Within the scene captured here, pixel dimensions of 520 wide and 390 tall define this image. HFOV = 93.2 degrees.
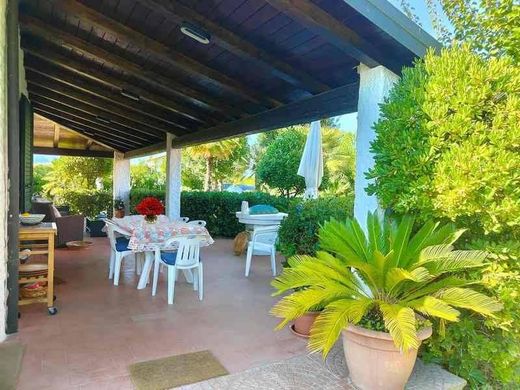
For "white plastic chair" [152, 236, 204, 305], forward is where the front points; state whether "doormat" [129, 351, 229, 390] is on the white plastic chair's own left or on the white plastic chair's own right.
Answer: on the white plastic chair's own left

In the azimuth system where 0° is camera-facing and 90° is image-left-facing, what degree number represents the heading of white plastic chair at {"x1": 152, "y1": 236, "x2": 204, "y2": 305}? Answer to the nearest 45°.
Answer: approximately 135°

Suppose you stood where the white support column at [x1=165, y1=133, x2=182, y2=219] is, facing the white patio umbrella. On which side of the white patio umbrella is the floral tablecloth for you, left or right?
right

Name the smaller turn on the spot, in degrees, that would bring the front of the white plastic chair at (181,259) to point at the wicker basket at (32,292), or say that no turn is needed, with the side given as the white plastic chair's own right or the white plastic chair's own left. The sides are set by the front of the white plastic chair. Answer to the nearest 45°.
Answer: approximately 45° to the white plastic chair's own left

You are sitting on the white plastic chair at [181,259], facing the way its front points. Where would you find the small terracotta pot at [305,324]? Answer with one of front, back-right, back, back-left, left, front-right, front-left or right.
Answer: back
